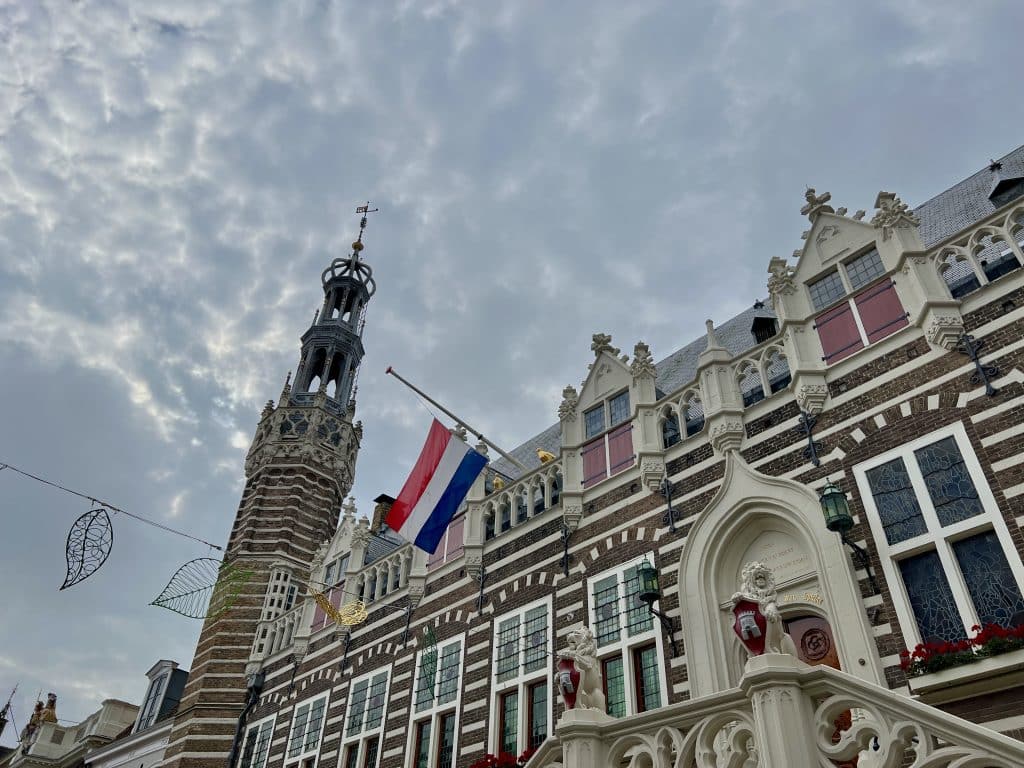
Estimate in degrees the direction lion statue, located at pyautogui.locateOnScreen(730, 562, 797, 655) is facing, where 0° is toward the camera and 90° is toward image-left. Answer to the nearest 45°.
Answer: approximately 45°

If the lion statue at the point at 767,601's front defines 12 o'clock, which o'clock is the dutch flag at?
The dutch flag is roughly at 3 o'clock from the lion statue.

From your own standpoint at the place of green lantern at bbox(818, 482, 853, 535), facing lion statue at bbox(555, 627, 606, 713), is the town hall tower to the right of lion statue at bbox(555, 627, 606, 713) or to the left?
right

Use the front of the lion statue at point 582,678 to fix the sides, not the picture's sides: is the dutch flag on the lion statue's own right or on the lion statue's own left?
on the lion statue's own right

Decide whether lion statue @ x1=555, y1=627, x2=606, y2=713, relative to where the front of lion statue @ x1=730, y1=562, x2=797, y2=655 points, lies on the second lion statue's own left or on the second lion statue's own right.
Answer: on the second lion statue's own right

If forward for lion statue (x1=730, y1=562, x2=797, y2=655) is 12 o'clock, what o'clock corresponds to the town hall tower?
The town hall tower is roughly at 3 o'clock from the lion statue.

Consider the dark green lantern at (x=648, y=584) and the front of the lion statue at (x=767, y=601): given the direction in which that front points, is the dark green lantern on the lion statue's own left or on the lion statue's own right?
on the lion statue's own right
